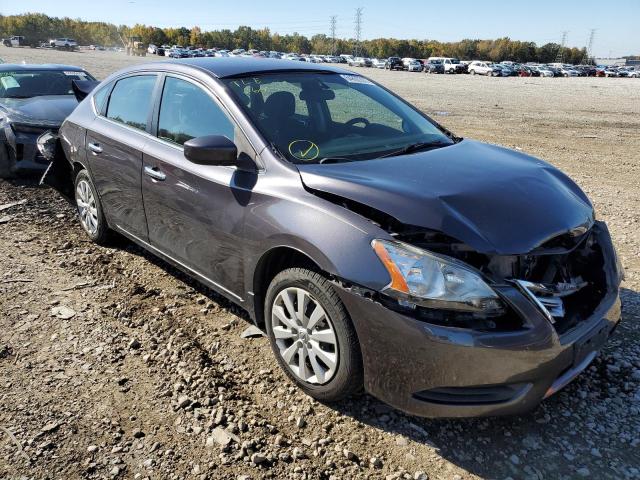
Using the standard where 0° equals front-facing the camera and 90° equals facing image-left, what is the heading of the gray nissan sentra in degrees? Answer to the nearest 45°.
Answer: approximately 315°

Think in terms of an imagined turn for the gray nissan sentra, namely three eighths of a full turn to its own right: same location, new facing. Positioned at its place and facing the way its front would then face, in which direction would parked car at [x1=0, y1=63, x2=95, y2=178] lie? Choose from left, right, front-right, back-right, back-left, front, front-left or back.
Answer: front-right
